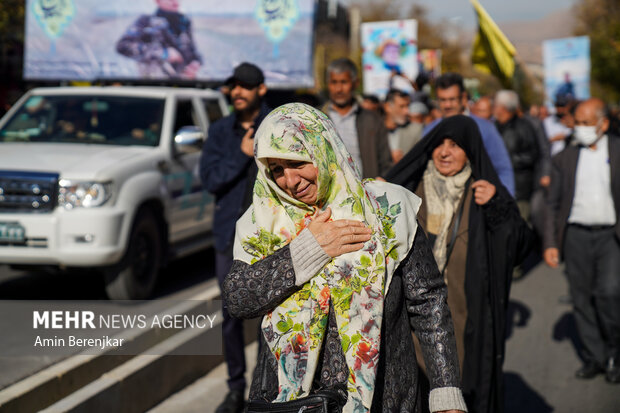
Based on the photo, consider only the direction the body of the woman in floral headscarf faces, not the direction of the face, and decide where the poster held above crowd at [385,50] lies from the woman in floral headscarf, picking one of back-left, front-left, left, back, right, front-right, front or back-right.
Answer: back

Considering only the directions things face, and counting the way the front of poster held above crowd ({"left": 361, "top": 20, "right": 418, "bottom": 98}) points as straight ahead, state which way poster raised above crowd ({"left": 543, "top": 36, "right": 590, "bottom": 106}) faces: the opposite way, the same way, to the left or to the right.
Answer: the same way

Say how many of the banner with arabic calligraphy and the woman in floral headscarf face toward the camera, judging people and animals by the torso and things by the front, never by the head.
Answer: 2

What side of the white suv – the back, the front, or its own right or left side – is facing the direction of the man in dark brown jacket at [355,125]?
left

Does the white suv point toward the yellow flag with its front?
no

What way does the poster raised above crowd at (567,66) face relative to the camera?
toward the camera

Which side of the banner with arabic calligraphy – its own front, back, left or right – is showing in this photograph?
front

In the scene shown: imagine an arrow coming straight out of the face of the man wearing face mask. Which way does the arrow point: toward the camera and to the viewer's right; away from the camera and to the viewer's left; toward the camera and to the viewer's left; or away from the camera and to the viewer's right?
toward the camera and to the viewer's left

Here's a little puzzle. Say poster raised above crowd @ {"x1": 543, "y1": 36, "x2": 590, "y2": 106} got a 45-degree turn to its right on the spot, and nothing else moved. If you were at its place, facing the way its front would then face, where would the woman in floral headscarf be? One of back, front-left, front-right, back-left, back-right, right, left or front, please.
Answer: front-left

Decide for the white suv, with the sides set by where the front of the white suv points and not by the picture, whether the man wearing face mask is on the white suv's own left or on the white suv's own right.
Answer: on the white suv's own left

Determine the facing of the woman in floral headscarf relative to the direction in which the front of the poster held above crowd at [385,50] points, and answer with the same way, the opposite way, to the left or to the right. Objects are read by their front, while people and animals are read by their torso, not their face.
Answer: the same way

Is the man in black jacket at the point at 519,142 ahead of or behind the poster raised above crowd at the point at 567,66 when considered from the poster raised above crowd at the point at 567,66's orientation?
ahead

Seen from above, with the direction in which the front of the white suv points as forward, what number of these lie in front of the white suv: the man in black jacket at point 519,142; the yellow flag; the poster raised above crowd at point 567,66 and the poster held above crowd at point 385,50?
0

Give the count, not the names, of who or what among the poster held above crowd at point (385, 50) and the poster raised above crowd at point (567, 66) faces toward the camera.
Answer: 2

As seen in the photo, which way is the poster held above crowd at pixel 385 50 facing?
toward the camera

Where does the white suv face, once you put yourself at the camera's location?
facing the viewer and to the left of the viewer

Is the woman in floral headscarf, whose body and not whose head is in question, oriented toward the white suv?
no

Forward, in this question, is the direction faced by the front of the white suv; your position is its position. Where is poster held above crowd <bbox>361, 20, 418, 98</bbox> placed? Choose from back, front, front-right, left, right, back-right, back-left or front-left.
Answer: back

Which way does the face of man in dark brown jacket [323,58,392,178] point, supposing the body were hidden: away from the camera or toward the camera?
toward the camera
